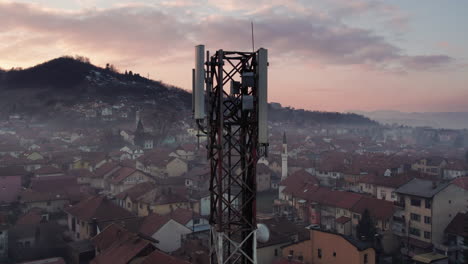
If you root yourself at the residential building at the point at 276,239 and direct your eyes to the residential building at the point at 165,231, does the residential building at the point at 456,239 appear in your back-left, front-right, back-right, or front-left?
back-right

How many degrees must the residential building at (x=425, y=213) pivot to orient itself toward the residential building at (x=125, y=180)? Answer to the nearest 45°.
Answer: approximately 45° to its right

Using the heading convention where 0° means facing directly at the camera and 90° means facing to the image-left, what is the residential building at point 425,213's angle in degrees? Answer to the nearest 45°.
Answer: approximately 45°
